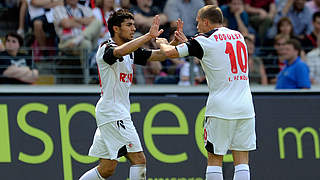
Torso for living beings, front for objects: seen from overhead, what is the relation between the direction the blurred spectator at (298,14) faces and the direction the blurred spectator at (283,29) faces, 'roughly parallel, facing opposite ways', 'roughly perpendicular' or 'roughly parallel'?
roughly parallel

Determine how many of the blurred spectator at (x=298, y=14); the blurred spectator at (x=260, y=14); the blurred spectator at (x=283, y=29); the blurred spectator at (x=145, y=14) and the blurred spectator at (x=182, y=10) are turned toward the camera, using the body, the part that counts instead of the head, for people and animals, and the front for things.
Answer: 5

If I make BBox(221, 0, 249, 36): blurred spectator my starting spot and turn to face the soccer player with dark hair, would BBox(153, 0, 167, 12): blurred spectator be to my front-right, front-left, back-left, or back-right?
front-right

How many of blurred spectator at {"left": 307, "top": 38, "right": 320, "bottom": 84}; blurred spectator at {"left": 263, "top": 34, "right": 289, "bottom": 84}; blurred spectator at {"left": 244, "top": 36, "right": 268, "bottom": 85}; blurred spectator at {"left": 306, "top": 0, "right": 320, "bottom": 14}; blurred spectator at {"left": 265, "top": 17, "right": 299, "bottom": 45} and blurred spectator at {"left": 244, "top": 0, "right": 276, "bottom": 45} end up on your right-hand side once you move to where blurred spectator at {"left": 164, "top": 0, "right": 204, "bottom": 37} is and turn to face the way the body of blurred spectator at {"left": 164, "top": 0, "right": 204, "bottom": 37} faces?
0

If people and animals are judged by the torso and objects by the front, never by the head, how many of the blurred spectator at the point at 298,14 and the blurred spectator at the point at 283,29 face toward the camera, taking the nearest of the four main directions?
2

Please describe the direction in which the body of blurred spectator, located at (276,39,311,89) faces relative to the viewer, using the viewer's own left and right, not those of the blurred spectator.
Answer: facing the viewer and to the left of the viewer

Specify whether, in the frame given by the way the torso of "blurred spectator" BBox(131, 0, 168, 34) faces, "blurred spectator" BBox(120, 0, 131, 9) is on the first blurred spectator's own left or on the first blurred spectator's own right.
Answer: on the first blurred spectator's own right

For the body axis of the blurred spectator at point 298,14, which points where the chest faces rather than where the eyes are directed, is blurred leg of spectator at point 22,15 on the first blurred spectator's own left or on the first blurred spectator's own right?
on the first blurred spectator's own right

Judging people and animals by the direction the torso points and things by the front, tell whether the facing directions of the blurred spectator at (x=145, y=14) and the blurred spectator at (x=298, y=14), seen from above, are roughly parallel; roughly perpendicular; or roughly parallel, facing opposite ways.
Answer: roughly parallel

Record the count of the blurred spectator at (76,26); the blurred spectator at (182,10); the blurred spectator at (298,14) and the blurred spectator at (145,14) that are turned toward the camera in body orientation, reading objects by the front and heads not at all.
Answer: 4

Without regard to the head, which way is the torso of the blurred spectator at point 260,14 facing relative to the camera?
toward the camera

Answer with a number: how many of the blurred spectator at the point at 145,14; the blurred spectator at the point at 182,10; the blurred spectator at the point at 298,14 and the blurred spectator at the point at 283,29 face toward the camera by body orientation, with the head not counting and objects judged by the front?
4

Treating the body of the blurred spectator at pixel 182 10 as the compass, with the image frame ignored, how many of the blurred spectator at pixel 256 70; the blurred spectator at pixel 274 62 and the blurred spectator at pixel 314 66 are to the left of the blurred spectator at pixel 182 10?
3

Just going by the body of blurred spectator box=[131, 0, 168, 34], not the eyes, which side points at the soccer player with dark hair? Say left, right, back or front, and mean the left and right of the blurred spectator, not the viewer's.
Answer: front

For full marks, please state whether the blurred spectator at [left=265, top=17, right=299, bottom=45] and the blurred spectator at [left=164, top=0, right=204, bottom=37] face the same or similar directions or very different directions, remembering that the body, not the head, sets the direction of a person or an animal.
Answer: same or similar directions

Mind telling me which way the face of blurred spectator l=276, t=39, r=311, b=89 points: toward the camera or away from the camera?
toward the camera

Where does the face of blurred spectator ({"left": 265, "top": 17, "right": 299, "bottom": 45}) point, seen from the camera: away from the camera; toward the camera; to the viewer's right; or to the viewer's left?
toward the camera

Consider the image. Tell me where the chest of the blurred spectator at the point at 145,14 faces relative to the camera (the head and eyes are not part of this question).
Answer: toward the camera
